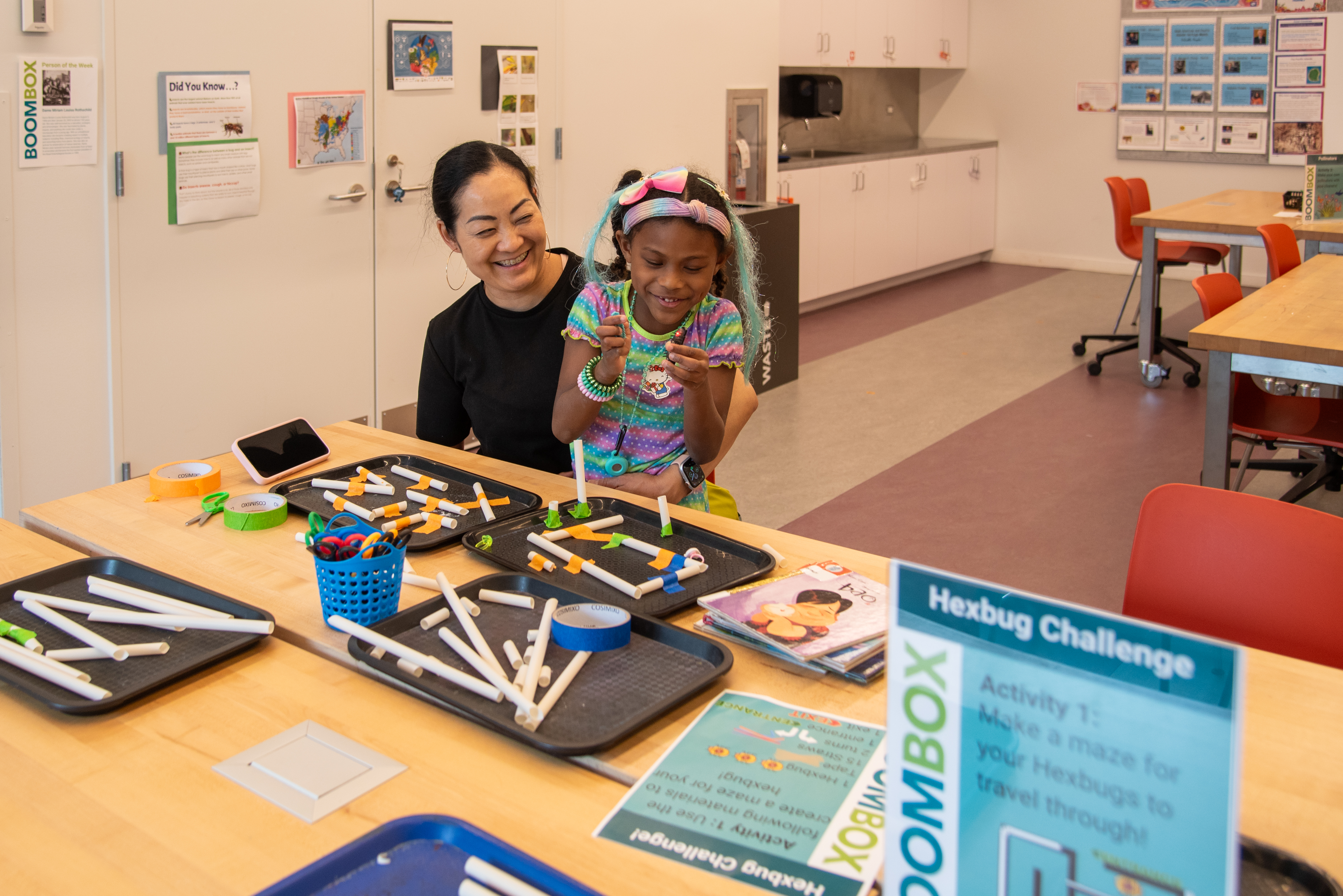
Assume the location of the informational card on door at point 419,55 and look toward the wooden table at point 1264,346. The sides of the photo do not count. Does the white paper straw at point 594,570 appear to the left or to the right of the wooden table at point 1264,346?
right

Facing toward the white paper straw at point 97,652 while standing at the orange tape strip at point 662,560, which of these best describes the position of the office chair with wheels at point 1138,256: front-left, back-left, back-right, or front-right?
back-right

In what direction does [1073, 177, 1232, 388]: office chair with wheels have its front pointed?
to the viewer's right

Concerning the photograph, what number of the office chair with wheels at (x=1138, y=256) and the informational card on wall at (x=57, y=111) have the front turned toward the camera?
1

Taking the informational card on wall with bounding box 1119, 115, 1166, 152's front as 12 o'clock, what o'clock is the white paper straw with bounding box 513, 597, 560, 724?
The white paper straw is roughly at 12 o'clock from the informational card on wall.
